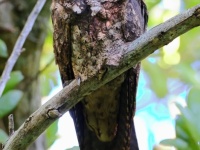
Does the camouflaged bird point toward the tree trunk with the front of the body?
no
